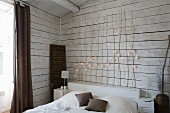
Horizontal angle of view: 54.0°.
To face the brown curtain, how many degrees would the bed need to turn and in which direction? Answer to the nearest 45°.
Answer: approximately 45° to its right

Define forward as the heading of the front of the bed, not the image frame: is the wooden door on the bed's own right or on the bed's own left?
on the bed's own right

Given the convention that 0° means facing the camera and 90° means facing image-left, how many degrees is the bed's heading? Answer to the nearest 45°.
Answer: approximately 45°

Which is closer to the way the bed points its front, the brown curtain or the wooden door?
the brown curtain
